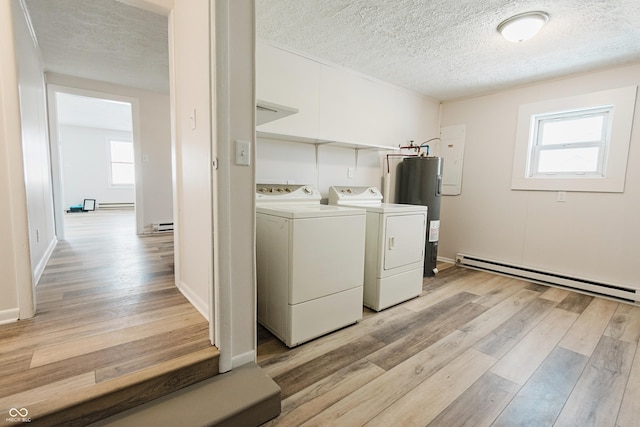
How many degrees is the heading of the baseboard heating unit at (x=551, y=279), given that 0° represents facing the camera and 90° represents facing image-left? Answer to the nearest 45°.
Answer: approximately 45°

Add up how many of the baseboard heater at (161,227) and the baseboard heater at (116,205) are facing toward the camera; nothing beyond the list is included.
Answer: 2

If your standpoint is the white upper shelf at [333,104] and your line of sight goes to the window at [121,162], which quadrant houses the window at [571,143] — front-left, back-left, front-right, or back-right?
back-right

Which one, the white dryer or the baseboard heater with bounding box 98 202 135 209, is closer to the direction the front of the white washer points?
the white dryer

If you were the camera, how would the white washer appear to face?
facing the viewer and to the right of the viewer

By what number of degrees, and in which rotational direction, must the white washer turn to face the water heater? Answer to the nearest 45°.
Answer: approximately 90° to its left

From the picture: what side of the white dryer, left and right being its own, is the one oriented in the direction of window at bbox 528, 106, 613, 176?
left

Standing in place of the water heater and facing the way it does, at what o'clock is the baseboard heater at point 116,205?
The baseboard heater is roughly at 5 o'clock from the water heater.

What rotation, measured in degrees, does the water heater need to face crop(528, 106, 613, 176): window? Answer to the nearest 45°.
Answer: approximately 45° to its left

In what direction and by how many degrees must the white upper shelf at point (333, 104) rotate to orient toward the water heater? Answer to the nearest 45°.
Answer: approximately 45° to its left

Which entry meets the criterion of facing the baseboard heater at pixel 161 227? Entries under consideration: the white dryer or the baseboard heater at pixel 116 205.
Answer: the baseboard heater at pixel 116 205

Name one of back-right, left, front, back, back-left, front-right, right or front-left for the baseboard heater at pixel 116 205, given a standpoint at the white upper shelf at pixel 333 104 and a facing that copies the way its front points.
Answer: back

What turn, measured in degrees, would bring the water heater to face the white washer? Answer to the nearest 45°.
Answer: approximately 90° to its right

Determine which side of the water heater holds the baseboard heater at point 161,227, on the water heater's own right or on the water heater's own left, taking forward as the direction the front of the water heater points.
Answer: on the water heater's own right
